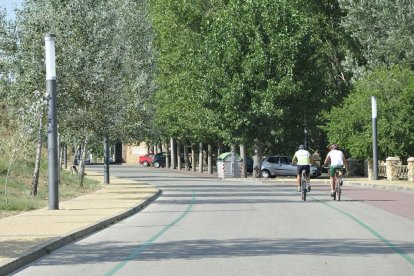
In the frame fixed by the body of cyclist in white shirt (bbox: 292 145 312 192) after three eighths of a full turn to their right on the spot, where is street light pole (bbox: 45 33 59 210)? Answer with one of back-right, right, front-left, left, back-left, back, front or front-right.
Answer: right

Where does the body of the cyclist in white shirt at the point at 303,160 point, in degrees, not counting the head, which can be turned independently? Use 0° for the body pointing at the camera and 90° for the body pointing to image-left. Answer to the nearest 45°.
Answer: approximately 180°

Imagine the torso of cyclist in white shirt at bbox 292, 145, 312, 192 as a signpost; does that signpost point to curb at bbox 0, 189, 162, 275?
no

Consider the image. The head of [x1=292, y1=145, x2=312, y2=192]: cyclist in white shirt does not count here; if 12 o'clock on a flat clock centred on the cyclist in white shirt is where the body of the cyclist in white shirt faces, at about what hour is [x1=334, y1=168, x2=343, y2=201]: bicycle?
The bicycle is roughly at 4 o'clock from the cyclist in white shirt.

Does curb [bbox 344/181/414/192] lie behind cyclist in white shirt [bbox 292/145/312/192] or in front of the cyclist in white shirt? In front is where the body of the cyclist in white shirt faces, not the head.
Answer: in front
